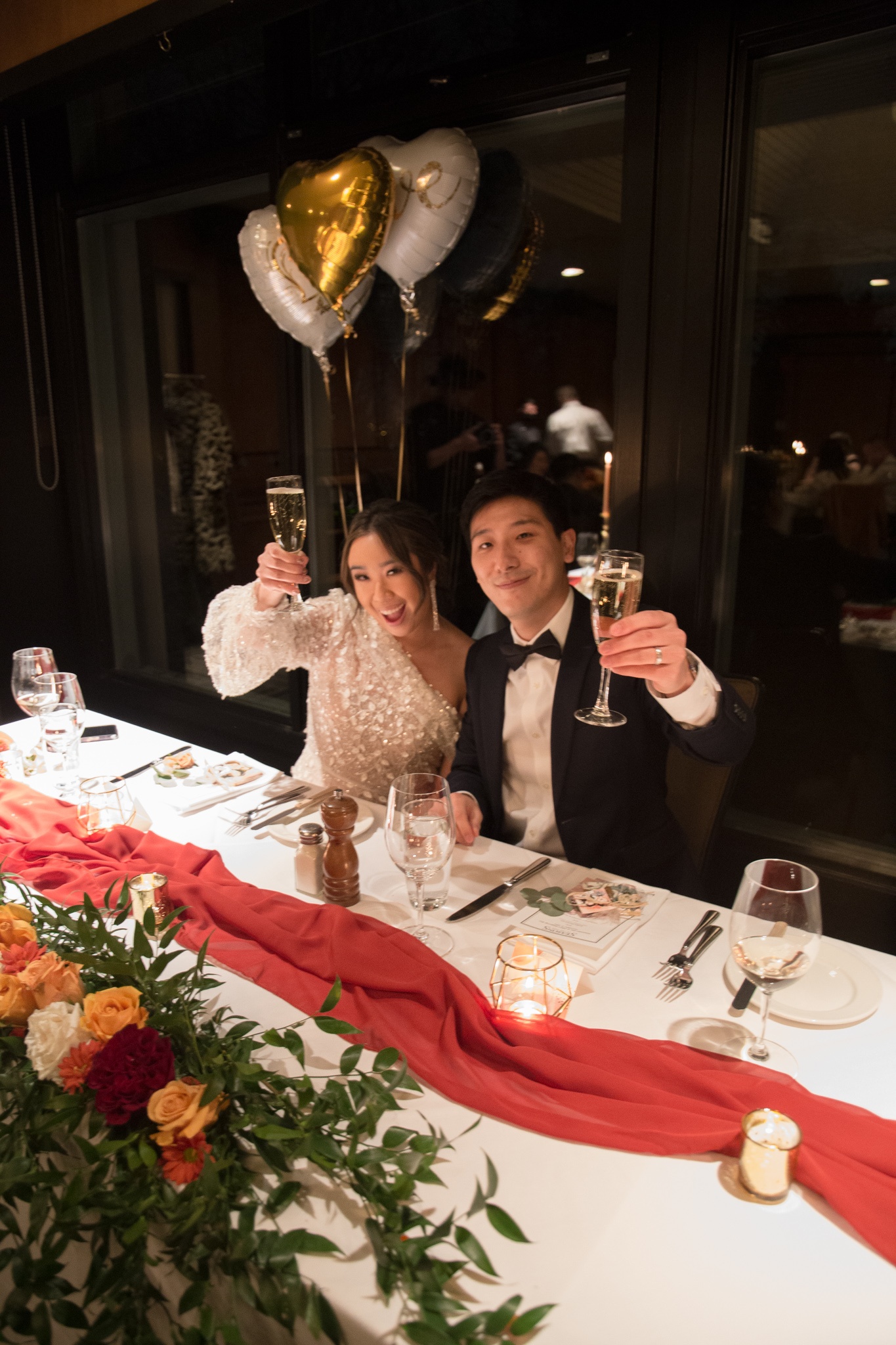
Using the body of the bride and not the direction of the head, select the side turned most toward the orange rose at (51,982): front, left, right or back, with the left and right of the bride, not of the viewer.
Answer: front

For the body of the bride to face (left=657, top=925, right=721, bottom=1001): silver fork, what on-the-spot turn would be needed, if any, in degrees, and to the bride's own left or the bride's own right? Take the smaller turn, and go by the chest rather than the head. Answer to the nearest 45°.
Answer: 0° — they already face it

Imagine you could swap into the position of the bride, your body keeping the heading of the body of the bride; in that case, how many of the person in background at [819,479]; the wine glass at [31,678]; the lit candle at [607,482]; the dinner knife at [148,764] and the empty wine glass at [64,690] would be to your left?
2

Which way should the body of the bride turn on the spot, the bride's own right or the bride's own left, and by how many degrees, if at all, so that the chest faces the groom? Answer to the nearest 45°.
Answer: approximately 45° to the bride's own left

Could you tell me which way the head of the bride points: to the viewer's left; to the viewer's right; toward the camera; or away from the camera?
toward the camera

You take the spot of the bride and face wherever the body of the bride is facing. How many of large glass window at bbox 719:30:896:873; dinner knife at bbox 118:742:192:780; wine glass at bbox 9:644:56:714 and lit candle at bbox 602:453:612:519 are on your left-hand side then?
2

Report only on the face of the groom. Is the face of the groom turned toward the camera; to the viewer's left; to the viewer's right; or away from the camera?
toward the camera

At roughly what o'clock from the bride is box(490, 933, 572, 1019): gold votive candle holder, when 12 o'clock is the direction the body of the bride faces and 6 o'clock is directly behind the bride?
The gold votive candle holder is roughly at 12 o'clock from the bride.

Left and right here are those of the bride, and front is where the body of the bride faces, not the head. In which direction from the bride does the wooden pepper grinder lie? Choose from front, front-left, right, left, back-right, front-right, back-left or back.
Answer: front

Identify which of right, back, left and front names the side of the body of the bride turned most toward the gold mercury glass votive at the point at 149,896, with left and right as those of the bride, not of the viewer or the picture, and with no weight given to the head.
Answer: front

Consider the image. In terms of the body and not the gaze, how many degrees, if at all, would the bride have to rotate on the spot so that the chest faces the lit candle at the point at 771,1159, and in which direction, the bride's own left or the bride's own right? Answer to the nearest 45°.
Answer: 0° — they already face it

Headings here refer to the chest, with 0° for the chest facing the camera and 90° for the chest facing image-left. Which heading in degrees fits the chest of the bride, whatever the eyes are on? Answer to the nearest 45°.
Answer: approximately 0°

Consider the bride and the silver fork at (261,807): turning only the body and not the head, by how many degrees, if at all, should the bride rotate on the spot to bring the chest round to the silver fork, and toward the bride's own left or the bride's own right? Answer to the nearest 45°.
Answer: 0° — they already face it

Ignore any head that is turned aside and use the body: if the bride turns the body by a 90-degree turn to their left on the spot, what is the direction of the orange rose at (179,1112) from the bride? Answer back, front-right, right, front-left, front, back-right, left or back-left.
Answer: right

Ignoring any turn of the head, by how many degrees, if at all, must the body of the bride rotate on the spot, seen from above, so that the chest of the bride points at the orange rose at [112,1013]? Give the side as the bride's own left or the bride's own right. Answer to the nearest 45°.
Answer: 0° — they already face it
